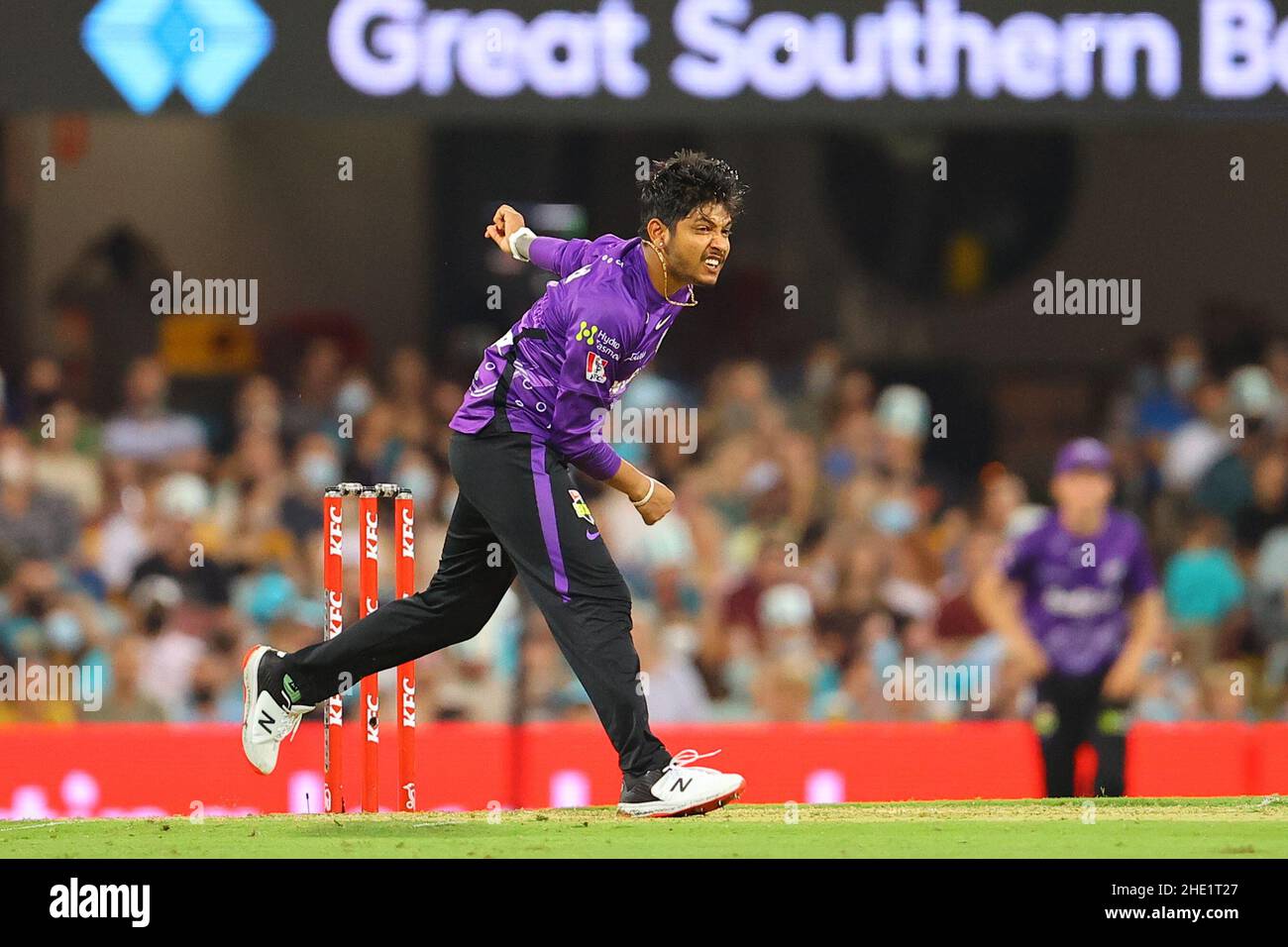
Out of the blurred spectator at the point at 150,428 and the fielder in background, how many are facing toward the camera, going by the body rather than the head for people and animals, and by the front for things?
2

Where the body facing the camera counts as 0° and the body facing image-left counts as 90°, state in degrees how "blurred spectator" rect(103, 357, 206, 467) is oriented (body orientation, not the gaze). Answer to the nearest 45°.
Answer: approximately 0°

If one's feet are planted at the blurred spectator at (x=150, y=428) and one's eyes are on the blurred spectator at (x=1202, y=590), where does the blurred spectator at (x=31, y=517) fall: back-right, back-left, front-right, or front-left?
back-right

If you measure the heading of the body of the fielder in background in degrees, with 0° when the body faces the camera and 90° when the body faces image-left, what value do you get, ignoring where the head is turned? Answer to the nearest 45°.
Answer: approximately 0°

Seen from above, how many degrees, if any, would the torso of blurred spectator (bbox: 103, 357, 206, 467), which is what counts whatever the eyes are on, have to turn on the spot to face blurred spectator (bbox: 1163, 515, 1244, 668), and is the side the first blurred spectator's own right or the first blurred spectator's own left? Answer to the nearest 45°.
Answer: approximately 90° to the first blurred spectator's own left

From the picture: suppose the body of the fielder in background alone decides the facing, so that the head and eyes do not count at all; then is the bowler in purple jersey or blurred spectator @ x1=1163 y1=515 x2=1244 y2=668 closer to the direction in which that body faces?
the bowler in purple jersey

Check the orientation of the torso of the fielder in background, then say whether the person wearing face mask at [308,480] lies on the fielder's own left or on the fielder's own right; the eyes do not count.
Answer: on the fielder's own right
